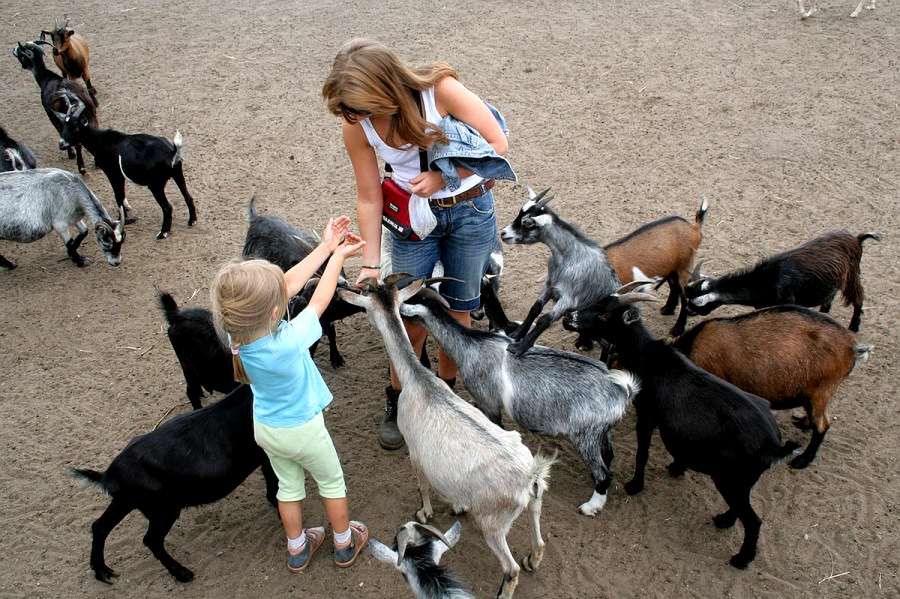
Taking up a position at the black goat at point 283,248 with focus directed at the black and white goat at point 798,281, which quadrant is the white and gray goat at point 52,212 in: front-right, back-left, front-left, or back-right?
back-left

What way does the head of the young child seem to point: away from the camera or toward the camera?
away from the camera

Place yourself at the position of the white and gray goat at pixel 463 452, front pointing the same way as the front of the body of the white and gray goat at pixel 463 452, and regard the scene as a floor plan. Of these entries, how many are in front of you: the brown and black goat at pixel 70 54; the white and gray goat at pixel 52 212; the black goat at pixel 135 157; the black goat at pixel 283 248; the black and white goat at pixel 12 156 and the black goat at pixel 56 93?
6

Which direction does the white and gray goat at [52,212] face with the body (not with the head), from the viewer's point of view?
to the viewer's right

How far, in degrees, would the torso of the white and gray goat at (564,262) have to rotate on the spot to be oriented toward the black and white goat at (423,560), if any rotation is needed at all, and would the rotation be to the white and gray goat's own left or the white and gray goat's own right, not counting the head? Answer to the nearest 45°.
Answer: approximately 90° to the white and gray goat's own left

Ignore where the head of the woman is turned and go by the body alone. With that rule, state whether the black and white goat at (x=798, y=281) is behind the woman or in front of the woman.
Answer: behind

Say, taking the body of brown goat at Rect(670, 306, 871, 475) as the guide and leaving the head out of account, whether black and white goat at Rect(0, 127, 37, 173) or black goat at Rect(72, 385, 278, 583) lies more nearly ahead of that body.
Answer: the black and white goat

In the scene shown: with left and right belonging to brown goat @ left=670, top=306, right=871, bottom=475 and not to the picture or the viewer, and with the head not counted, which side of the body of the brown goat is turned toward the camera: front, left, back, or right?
left

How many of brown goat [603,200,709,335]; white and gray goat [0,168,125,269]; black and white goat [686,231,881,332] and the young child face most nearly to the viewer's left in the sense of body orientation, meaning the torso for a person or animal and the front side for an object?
2

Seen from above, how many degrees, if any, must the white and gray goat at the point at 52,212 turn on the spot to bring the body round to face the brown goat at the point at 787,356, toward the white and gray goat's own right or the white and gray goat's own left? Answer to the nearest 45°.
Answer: approximately 45° to the white and gray goat's own right

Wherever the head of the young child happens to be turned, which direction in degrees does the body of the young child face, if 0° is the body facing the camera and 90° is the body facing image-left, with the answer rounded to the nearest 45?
approximately 225°

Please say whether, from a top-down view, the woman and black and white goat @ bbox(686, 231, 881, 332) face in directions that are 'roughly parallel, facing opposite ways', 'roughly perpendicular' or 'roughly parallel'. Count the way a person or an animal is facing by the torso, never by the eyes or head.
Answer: roughly perpendicular

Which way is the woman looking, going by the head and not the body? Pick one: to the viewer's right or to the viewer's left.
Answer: to the viewer's left

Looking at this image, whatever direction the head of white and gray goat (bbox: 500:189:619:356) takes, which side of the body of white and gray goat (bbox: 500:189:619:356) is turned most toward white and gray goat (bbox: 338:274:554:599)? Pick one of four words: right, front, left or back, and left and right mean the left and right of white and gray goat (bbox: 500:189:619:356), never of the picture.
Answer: left

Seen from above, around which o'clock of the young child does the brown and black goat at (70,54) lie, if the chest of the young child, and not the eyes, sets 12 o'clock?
The brown and black goat is roughly at 10 o'clock from the young child.

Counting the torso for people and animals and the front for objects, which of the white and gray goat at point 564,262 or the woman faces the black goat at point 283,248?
the white and gray goat

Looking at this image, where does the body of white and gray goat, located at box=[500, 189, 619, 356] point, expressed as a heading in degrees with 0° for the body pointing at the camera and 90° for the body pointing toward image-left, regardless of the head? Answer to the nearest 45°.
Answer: approximately 90°
